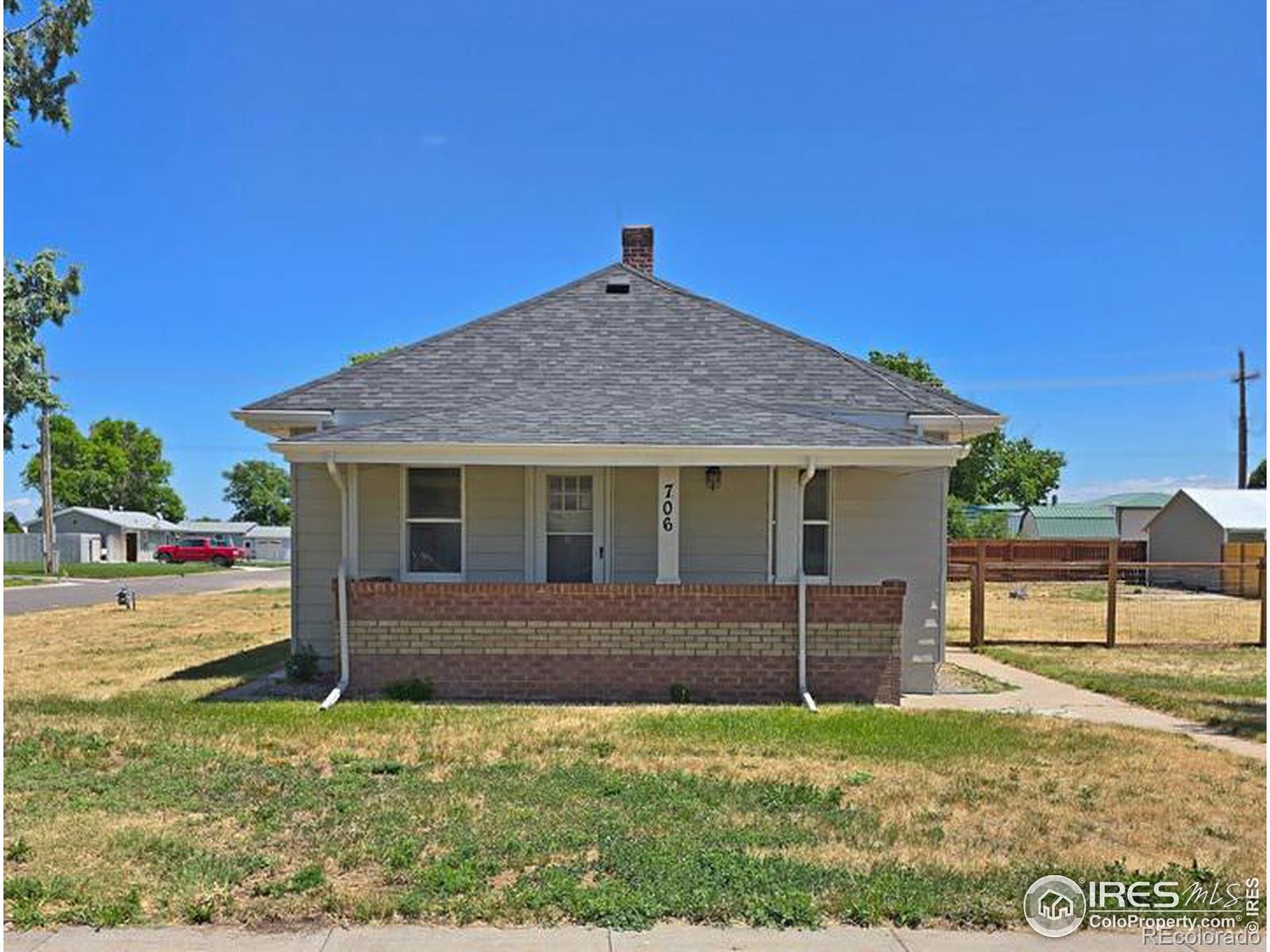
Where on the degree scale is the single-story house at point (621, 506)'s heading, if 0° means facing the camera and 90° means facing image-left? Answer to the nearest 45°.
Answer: approximately 0°

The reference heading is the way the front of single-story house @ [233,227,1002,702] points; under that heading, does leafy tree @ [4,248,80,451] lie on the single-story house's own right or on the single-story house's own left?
on the single-story house's own right

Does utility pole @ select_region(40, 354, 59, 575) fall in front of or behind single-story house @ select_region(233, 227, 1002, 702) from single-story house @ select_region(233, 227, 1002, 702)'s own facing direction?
behind

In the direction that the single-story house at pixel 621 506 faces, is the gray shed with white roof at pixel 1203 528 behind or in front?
behind

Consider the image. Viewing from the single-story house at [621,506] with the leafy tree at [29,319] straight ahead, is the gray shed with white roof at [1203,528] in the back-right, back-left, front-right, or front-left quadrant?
back-right

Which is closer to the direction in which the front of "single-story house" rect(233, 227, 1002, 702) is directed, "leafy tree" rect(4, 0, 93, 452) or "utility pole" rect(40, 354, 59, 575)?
the leafy tree

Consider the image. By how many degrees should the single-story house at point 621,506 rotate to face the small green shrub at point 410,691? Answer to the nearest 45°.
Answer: approximately 45° to its right

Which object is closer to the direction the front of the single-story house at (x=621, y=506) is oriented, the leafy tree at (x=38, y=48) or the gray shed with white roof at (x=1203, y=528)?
the leafy tree

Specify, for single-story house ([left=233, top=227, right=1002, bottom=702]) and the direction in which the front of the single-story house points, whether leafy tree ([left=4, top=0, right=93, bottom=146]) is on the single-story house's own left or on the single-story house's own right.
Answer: on the single-story house's own right
